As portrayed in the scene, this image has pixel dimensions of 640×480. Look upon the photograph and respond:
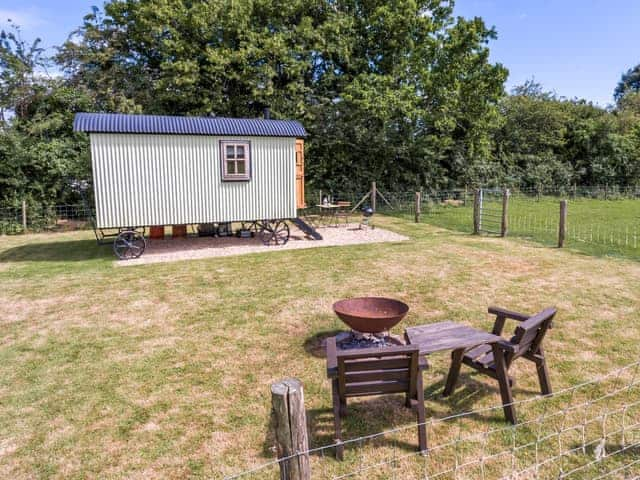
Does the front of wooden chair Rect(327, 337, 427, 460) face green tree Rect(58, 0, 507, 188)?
yes

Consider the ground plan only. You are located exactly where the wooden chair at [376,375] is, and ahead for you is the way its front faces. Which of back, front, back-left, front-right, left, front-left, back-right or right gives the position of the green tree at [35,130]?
front-left

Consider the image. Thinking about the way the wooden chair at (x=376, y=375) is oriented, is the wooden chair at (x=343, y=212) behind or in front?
in front

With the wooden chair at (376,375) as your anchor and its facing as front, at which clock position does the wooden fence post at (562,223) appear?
The wooden fence post is roughly at 1 o'clock from the wooden chair.

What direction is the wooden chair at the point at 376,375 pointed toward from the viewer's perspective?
away from the camera
